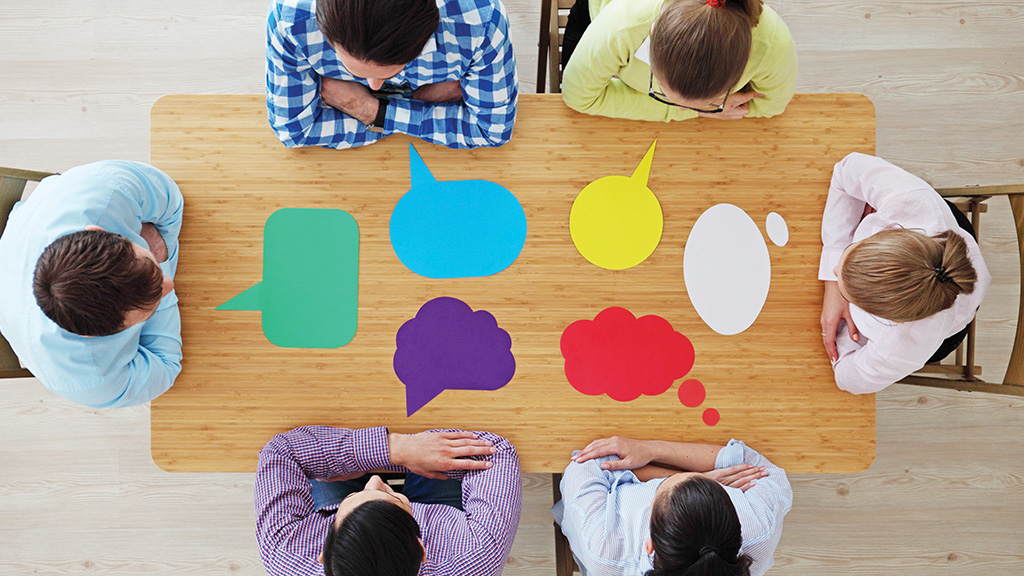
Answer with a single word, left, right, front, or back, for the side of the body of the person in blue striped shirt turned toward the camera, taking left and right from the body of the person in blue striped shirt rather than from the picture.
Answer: back

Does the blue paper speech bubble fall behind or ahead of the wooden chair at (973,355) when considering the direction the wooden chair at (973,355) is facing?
ahead

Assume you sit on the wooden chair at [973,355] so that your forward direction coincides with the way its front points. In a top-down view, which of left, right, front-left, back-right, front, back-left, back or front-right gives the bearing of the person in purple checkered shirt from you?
front-left

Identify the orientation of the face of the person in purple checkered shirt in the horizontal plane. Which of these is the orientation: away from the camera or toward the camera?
away from the camera

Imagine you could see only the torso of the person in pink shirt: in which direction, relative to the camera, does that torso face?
to the viewer's left

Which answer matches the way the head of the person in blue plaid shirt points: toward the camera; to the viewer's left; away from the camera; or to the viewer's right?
toward the camera

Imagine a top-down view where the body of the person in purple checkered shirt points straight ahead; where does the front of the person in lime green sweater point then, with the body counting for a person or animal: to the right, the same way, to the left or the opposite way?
the opposite way

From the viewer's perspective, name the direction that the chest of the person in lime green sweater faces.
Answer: toward the camera

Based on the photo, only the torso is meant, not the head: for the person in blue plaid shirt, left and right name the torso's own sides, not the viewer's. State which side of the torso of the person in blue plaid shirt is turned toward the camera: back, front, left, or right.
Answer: front

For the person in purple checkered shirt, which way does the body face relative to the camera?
away from the camera

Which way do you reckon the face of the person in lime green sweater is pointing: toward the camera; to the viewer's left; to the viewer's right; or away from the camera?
toward the camera

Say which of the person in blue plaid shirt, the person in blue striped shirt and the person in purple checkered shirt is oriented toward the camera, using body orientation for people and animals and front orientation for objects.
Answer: the person in blue plaid shirt
